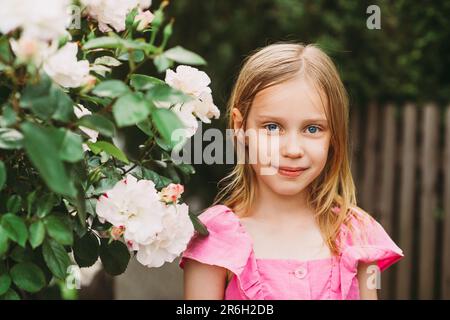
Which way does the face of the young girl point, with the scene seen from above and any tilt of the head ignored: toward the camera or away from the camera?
toward the camera

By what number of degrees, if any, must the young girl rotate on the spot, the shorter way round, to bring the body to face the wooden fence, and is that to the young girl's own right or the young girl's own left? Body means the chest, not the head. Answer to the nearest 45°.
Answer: approximately 180°

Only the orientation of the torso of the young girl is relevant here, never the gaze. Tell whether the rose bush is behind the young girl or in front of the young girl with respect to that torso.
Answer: in front

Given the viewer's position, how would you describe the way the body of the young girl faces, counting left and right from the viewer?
facing the viewer

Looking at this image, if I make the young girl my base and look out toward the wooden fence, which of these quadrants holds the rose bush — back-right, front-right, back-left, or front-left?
back-left

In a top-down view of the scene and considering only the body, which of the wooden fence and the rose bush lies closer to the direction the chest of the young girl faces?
the rose bush
